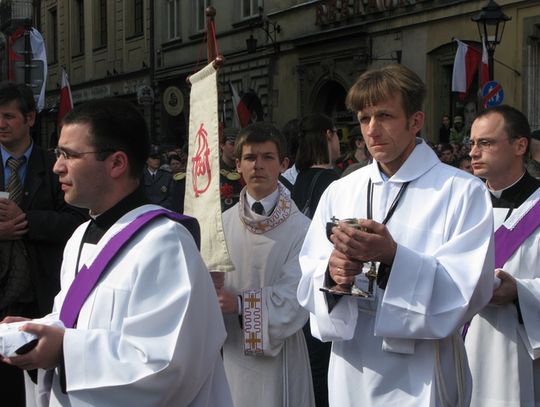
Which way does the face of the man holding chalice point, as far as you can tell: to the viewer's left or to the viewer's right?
to the viewer's left

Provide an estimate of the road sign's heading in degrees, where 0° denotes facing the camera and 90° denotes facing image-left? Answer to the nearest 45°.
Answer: approximately 0°

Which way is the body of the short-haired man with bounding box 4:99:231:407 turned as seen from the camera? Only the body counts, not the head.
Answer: to the viewer's left

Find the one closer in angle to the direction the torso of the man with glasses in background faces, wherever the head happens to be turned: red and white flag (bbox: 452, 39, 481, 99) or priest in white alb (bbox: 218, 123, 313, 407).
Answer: the priest in white alb

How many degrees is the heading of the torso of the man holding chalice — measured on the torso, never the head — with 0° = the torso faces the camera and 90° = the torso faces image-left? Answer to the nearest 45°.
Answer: approximately 45°

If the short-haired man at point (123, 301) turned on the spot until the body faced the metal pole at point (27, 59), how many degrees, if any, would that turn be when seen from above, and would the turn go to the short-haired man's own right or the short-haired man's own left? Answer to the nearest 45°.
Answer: approximately 90° to the short-haired man's own right

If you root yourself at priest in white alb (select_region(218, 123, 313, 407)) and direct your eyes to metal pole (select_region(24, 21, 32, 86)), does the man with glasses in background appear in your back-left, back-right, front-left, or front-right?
back-right

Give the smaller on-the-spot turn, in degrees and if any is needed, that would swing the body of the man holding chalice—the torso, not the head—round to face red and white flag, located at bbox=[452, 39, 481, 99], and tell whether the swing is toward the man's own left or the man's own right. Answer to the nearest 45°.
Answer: approximately 135° to the man's own right
